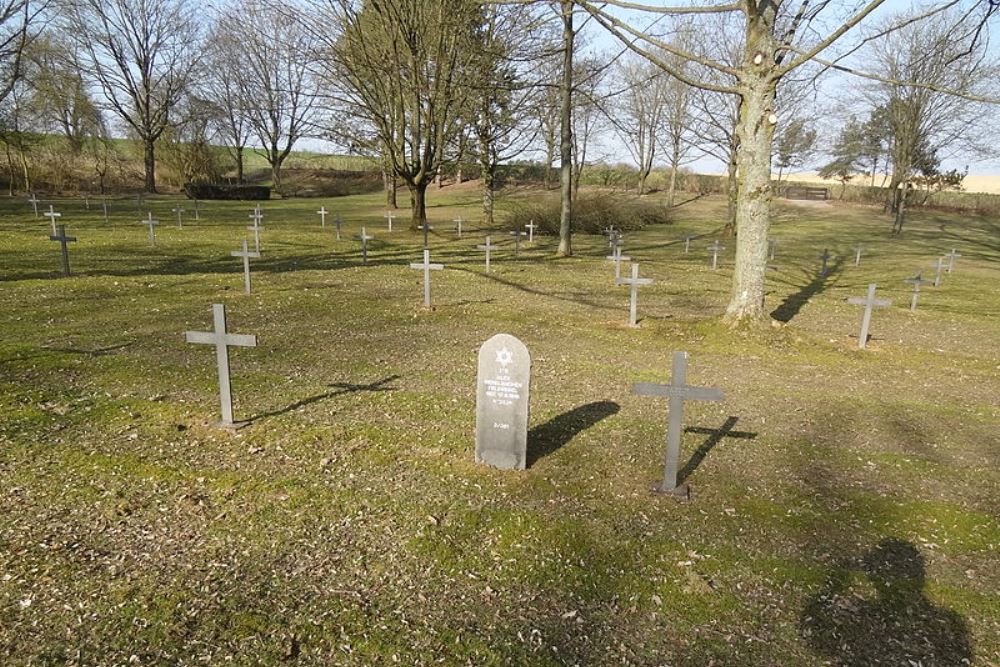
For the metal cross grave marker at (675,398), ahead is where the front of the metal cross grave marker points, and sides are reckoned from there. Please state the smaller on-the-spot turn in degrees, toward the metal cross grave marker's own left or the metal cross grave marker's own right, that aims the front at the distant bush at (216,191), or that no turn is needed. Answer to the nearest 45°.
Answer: approximately 135° to the metal cross grave marker's own right

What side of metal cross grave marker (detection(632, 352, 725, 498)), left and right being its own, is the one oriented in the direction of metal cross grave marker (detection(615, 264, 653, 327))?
back

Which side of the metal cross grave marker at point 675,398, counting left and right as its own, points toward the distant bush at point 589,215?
back

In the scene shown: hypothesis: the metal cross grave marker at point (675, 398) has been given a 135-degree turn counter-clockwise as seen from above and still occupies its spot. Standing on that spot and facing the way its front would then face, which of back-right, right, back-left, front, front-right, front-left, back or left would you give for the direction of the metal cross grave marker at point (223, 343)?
back-left

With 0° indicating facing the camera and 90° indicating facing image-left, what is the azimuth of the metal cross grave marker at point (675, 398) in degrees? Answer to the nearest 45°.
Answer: approximately 0°
